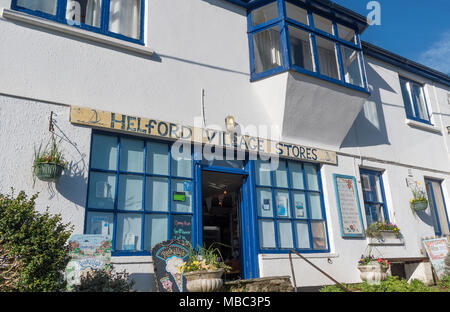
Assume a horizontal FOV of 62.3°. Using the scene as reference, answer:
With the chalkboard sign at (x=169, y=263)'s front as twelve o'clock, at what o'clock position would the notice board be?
The notice board is roughly at 8 o'clock from the chalkboard sign.

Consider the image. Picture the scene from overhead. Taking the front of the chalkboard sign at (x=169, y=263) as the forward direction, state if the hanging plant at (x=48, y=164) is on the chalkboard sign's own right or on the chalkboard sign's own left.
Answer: on the chalkboard sign's own right

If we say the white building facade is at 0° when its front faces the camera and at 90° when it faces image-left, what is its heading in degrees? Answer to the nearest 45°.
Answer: approximately 315°

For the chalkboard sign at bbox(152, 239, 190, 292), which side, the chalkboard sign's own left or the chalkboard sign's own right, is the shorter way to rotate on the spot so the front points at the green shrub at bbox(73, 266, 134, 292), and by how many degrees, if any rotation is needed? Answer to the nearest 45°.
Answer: approximately 45° to the chalkboard sign's own right

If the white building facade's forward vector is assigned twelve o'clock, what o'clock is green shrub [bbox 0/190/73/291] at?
The green shrub is roughly at 3 o'clock from the white building facade.

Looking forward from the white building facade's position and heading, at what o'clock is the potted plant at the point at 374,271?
The potted plant is roughly at 10 o'clock from the white building facade.

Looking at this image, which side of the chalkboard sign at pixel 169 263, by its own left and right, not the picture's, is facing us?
front
